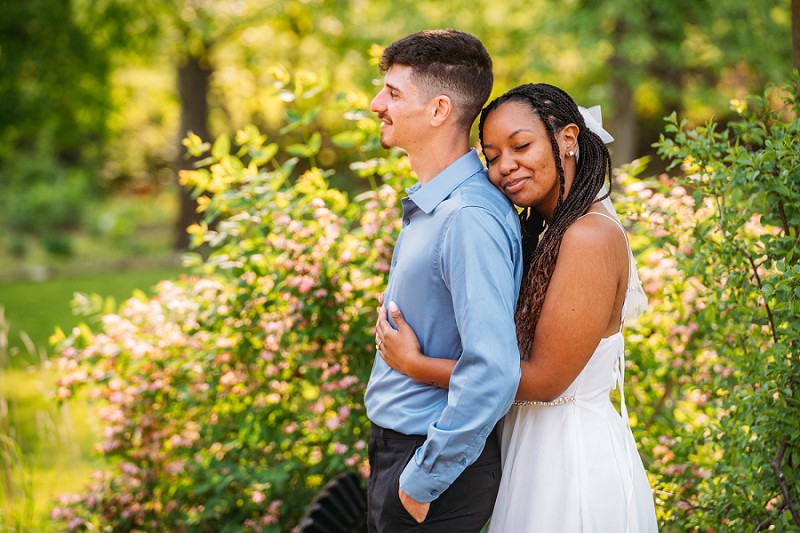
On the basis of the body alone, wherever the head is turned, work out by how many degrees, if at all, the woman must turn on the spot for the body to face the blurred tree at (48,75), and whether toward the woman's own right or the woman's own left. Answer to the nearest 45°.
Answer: approximately 45° to the woman's own right

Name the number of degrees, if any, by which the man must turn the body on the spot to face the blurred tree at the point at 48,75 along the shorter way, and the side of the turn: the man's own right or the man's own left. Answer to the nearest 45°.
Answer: approximately 45° to the man's own right

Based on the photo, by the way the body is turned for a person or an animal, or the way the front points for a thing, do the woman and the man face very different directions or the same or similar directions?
same or similar directions

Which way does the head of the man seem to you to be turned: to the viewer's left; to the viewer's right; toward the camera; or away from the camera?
to the viewer's left

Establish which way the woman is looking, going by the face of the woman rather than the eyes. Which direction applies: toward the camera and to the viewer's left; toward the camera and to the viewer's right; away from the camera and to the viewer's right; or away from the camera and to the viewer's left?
toward the camera and to the viewer's left

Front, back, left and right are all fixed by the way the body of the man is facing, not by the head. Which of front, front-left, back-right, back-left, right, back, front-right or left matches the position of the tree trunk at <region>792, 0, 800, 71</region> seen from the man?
back-right

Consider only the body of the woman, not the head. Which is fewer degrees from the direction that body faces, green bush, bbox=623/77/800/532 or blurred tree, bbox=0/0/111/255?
the blurred tree

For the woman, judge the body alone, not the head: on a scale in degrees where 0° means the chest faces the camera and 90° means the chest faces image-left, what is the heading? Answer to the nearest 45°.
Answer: approximately 90°

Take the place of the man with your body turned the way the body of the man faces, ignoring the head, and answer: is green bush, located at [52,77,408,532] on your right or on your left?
on your right

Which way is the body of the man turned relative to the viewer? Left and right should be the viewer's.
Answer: facing to the left of the viewer

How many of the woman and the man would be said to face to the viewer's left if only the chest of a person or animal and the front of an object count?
2

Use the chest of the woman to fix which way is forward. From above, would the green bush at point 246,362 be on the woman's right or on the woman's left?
on the woman's right
